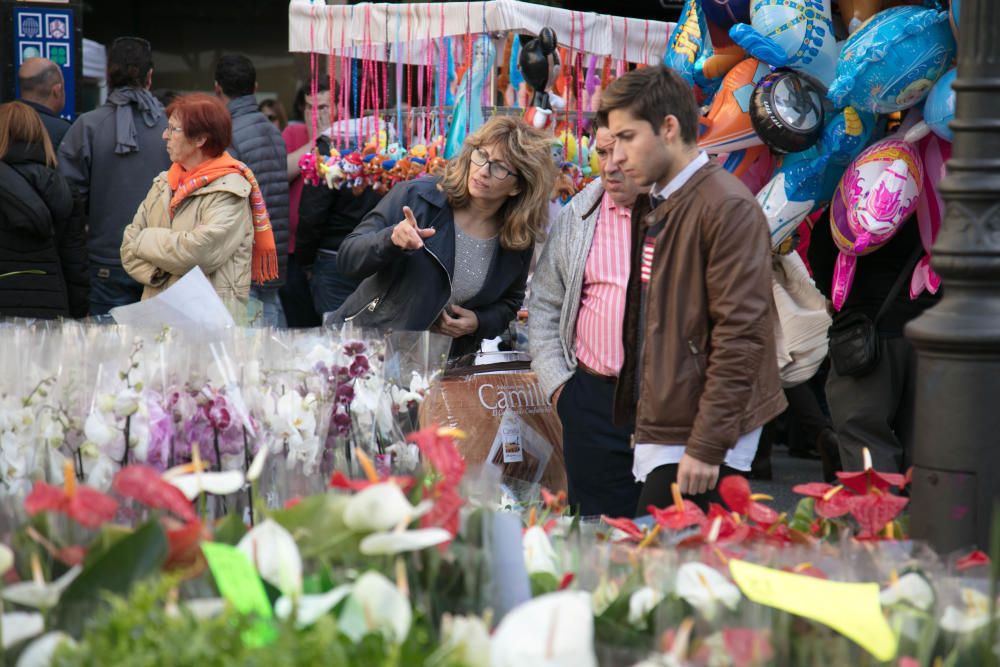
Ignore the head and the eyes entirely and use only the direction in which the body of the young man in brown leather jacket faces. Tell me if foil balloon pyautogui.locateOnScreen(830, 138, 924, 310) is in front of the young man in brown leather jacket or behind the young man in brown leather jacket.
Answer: behind

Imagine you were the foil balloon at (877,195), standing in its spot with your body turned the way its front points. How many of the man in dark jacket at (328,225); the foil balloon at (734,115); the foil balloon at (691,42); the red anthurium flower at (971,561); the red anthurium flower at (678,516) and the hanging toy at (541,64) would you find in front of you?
2

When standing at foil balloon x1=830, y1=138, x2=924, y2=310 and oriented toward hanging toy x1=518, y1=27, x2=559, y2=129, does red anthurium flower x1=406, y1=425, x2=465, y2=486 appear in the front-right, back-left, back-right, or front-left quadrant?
back-left

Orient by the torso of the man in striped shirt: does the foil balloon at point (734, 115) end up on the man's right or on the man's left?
on the man's left

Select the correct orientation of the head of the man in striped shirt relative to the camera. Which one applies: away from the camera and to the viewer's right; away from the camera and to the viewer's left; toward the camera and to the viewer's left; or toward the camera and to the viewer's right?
toward the camera and to the viewer's left

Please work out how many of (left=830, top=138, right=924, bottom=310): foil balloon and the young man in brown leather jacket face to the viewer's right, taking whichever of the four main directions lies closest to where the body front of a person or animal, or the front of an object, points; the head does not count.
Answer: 0

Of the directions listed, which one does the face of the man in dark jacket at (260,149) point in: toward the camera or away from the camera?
away from the camera

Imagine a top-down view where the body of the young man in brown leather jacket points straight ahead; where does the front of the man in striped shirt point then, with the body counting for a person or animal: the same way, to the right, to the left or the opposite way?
to the left

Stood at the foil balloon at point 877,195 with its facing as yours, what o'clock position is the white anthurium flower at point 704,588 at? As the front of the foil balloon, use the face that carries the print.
The white anthurium flower is roughly at 12 o'clock from the foil balloon.

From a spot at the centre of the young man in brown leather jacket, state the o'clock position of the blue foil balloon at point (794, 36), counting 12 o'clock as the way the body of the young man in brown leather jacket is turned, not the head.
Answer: The blue foil balloon is roughly at 5 o'clock from the young man in brown leather jacket.

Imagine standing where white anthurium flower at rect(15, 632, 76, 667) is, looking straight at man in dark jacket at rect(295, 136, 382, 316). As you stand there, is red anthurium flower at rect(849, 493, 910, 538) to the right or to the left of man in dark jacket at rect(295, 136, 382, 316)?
right

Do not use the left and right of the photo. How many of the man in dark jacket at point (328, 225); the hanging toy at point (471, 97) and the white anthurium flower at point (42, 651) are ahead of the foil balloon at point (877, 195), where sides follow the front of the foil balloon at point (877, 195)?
1

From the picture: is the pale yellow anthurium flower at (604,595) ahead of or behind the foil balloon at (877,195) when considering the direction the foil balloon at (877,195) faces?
ahead
